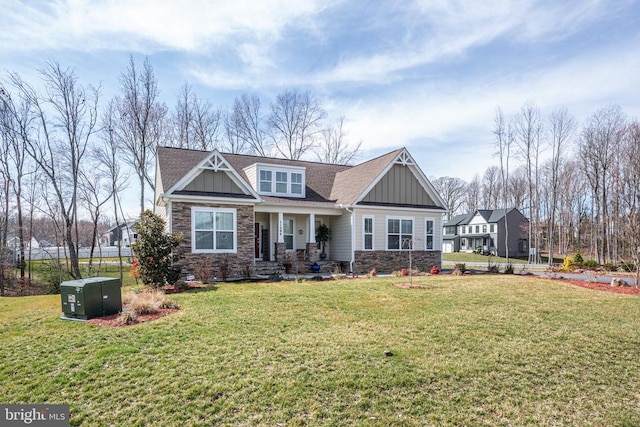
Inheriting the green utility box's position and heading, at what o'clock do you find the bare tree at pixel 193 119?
The bare tree is roughly at 5 o'clock from the green utility box.

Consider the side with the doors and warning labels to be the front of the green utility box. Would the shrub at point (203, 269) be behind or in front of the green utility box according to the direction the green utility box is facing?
behind

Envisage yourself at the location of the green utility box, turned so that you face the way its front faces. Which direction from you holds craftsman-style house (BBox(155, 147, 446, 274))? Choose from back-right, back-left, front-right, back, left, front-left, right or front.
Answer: back

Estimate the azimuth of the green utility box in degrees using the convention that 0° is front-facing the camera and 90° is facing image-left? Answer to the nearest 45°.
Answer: approximately 45°

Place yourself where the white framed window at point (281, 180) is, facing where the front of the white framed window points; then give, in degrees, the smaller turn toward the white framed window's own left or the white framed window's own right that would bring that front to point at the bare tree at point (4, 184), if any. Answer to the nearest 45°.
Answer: approximately 90° to the white framed window's own right

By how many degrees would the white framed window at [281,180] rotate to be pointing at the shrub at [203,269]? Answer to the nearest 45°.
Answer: approximately 45° to its right

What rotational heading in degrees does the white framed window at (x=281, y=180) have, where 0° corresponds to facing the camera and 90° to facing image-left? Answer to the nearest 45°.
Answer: approximately 0°
